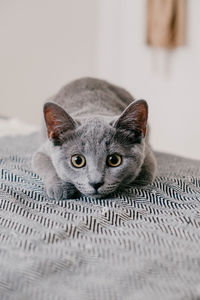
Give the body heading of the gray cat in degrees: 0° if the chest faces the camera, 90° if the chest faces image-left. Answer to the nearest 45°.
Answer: approximately 0°

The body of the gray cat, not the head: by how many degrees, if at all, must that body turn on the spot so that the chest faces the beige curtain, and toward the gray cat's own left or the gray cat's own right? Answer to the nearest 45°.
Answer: approximately 180°
